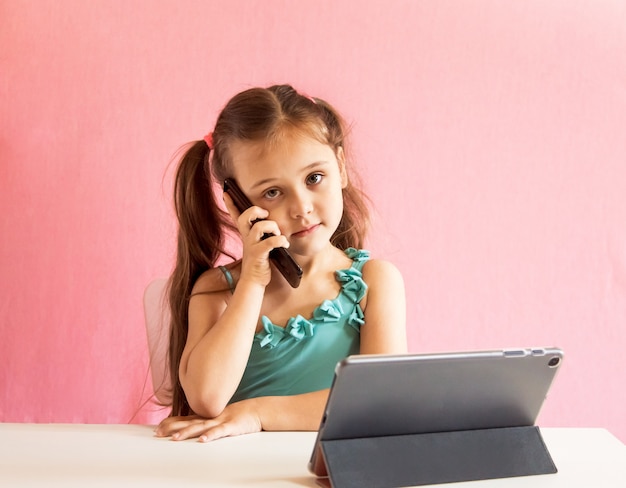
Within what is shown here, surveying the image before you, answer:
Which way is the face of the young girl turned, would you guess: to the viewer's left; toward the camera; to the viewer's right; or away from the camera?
toward the camera

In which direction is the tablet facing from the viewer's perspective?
away from the camera

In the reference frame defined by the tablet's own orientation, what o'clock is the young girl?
The young girl is roughly at 11 o'clock from the tablet.

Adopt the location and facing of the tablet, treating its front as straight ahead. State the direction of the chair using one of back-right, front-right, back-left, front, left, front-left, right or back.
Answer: front-left
